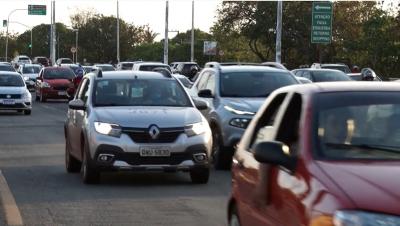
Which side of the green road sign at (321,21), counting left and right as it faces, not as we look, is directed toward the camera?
front

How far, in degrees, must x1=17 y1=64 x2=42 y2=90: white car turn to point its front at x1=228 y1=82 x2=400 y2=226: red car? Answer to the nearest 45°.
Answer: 0° — it already faces it

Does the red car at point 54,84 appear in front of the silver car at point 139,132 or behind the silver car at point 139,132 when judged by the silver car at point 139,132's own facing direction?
behind

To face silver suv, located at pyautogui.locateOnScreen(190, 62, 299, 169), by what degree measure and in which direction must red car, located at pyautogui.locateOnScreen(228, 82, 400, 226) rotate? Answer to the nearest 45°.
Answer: approximately 135° to its left

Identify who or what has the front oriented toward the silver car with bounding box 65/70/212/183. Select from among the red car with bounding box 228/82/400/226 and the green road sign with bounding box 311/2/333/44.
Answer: the green road sign

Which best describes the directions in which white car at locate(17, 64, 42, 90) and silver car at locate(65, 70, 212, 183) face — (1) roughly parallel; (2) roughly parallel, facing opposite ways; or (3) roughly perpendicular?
roughly parallel

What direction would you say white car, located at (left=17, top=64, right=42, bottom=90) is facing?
toward the camera
